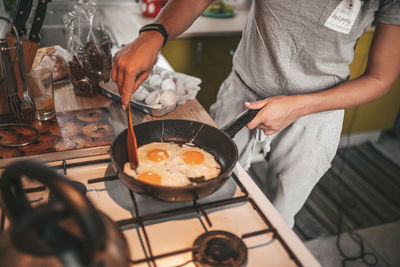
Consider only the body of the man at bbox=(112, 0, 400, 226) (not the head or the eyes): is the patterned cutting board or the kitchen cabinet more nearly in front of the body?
the patterned cutting board

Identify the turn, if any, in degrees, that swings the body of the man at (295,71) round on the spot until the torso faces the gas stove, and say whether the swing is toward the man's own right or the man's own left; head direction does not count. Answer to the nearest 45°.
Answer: approximately 45° to the man's own left

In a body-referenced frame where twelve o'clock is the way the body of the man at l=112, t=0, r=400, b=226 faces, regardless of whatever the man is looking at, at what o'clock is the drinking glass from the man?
The drinking glass is roughly at 1 o'clock from the man.

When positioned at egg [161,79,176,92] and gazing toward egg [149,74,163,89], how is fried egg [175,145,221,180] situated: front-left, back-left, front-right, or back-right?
back-left

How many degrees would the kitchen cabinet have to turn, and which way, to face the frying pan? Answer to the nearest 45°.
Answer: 0° — it already faces it

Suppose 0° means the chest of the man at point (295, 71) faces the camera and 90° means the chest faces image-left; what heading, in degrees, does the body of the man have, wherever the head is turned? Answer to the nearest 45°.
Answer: approximately 45°

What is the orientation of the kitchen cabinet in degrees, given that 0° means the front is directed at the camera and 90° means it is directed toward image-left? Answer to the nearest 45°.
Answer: approximately 0°
